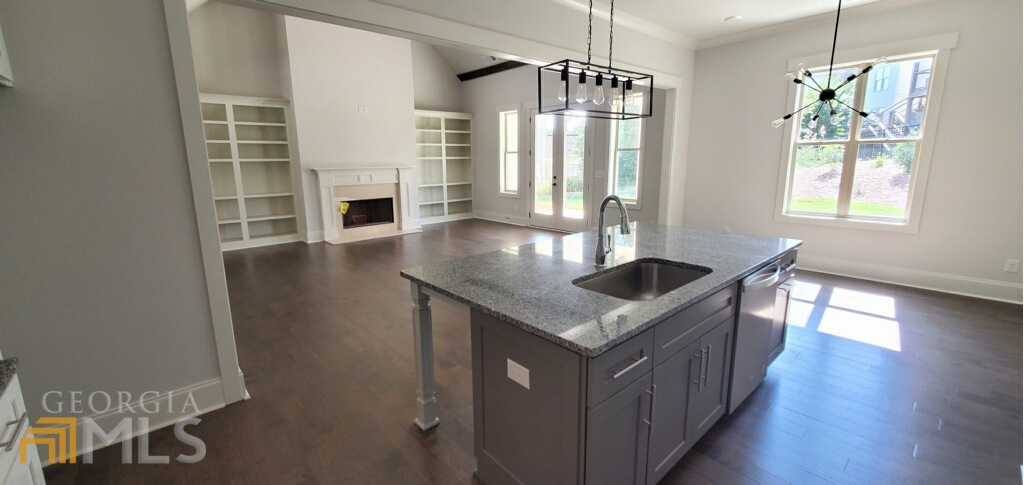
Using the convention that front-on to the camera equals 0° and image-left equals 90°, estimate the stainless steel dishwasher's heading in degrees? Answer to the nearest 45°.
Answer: approximately 315°

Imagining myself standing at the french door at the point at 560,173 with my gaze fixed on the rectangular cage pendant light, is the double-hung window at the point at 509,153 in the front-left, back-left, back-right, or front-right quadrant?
back-right

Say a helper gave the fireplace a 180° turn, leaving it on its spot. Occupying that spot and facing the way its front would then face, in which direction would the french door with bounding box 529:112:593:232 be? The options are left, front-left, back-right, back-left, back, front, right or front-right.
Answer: back-right

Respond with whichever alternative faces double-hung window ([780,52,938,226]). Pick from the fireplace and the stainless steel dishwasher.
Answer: the fireplace

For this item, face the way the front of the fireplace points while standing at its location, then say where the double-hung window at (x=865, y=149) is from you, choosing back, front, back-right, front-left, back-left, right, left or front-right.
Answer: front

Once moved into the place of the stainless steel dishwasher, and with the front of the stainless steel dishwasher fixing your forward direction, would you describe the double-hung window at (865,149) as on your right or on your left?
on your left

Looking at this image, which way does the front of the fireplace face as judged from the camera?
facing the viewer and to the right of the viewer

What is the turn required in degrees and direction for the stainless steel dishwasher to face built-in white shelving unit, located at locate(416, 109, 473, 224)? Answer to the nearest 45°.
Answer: approximately 180°

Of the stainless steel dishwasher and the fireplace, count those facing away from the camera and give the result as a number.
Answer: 0

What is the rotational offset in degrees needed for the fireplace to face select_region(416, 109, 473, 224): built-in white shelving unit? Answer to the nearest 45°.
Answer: approximately 90° to its left

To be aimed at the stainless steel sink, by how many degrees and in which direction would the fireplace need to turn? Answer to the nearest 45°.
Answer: approximately 45° to its right

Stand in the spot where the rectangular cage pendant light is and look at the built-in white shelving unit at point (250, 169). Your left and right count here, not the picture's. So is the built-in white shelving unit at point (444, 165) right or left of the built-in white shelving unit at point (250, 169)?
right

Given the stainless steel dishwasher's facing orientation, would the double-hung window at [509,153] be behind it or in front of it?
behind
